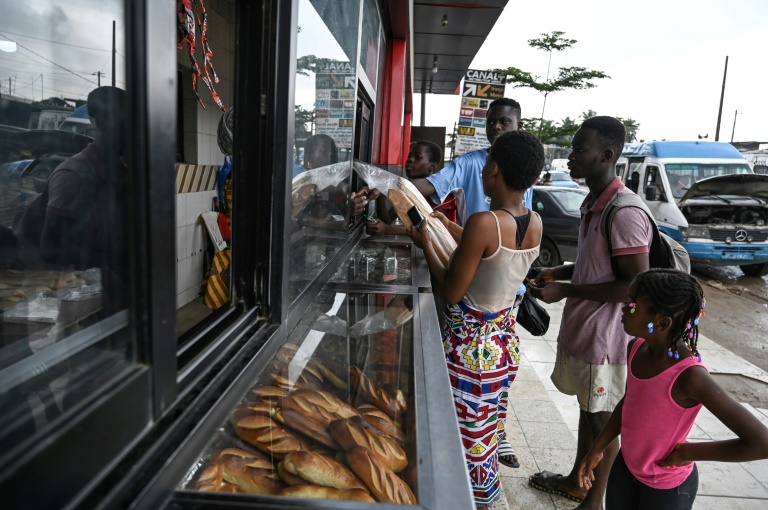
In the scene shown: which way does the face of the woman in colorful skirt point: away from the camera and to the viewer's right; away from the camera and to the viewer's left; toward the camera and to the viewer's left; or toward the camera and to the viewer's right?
away from the camera and to the viewer's left

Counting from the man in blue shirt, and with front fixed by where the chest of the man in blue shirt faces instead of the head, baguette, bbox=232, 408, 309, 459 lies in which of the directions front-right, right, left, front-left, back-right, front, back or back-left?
front-left

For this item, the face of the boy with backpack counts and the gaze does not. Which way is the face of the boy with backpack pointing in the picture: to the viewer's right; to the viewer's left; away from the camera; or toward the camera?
to the viewer's left

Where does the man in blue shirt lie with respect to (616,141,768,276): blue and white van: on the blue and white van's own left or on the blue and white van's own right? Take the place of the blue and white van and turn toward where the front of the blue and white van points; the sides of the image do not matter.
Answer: on the blue and white van's own right

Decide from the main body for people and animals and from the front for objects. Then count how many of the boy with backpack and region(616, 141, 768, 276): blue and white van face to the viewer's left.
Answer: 1

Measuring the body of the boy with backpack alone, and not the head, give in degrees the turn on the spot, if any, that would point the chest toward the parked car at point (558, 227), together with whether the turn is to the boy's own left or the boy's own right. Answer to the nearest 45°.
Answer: approximately 90° to the boy's own right

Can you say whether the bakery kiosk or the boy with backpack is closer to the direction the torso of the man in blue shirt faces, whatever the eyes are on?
the bakery kiosk

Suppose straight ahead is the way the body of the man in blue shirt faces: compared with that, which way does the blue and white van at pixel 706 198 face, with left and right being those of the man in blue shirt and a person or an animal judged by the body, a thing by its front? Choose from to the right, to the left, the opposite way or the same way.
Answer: to the left

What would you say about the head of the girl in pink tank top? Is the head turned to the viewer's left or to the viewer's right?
to the viewer's left

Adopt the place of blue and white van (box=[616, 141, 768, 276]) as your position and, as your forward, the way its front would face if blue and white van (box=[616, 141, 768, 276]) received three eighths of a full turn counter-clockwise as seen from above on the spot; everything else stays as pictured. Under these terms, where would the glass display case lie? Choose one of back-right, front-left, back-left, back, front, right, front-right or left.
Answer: back

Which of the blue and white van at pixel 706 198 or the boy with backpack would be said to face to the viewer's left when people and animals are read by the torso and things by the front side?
the boy with backpack

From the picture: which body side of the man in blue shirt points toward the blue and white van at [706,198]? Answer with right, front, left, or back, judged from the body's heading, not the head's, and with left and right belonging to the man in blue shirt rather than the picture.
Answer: back

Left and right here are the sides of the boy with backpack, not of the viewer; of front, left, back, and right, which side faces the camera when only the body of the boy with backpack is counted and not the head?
left
